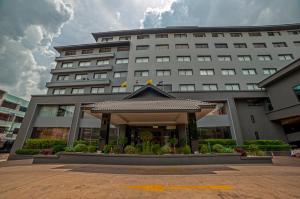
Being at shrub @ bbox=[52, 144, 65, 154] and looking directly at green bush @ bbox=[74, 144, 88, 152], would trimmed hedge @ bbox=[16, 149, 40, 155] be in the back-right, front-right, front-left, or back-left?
back-right

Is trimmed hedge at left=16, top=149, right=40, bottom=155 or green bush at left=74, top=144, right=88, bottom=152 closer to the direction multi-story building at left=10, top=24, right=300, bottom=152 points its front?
the green bush

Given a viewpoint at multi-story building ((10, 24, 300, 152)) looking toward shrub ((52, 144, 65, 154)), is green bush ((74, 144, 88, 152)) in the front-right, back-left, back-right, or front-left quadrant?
front-left

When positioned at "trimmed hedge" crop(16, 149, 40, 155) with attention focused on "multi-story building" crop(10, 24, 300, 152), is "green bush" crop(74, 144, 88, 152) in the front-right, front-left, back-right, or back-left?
front-right

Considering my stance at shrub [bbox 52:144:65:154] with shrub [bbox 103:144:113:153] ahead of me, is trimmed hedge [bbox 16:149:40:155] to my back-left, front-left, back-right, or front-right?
back-right

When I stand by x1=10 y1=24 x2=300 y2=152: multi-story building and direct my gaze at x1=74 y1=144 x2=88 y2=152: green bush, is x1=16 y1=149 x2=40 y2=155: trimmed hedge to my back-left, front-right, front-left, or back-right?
front-right

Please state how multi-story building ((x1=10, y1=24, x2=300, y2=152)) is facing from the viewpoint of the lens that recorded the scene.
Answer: facing the viewer

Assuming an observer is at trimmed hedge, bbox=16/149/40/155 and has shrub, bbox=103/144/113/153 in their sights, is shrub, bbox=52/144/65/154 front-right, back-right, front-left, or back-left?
front-left

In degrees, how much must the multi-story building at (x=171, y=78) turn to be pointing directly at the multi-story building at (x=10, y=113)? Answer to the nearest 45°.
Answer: approximately 90° to its right

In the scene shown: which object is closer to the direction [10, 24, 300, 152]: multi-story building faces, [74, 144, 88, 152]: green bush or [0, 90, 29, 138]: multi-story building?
the green bush

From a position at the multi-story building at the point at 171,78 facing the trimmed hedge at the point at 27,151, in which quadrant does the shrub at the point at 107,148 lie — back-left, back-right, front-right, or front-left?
front-left
